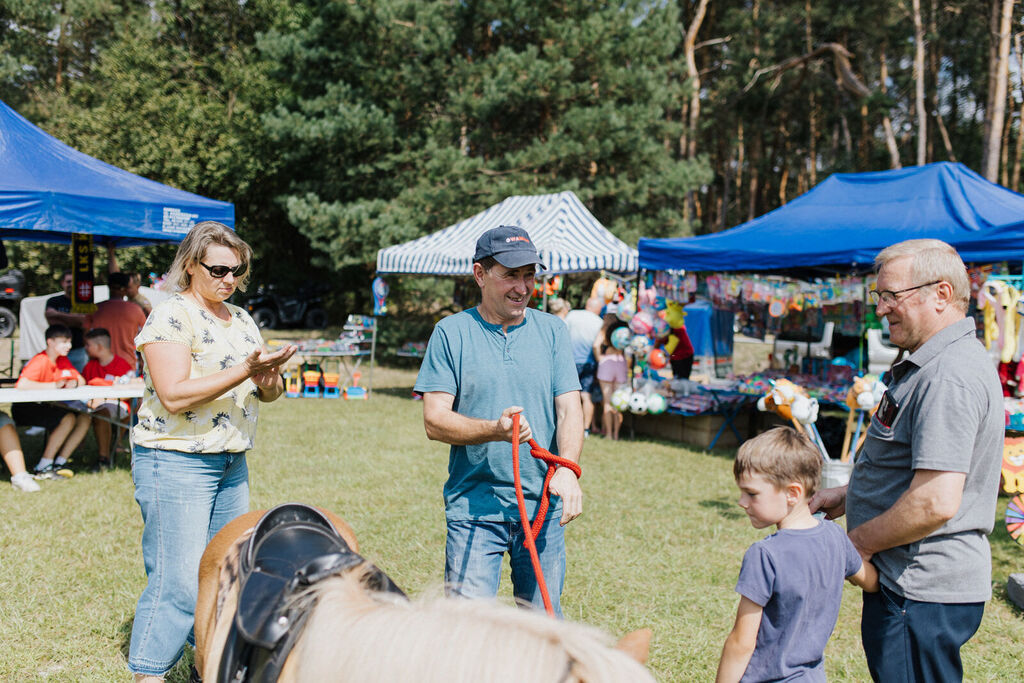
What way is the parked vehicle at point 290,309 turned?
to the viewer's left

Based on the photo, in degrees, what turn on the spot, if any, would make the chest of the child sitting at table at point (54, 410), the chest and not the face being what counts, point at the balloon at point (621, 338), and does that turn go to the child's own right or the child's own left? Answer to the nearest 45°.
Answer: approximately 45° to the child's own left

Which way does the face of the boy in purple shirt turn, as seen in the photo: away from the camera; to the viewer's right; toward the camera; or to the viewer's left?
to the viewer's left

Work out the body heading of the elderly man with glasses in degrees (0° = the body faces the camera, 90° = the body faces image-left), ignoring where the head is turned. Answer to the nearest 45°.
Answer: approximately 90°

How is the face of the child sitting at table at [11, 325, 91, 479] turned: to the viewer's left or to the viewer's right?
to the viewer's right

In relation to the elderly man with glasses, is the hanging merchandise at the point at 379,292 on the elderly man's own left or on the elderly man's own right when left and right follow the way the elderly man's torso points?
on the elderly man's own right

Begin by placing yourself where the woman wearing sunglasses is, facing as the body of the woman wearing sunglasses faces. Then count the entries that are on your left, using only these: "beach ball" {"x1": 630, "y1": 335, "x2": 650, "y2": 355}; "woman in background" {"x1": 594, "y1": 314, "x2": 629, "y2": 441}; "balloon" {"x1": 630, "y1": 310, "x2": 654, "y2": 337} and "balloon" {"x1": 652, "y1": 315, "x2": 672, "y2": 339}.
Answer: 4
